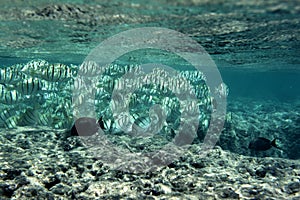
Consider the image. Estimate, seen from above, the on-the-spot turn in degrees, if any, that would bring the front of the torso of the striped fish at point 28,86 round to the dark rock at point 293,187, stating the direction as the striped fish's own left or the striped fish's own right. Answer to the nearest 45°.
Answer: approximately 135° to the striped fish's own left

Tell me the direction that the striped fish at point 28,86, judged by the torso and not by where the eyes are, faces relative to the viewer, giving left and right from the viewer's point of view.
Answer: facing to the left of the viewer

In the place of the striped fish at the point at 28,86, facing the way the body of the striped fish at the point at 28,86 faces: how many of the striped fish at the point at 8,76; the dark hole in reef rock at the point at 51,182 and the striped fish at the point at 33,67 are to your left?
1

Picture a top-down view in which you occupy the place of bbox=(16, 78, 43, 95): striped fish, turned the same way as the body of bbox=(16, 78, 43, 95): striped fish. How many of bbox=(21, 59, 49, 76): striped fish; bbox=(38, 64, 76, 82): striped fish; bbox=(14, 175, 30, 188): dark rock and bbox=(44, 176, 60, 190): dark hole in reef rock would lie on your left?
2

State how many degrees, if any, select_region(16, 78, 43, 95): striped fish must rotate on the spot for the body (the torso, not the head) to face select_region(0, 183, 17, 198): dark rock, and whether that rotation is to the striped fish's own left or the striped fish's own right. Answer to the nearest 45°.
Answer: approximately 90° to the striped fish's own left
